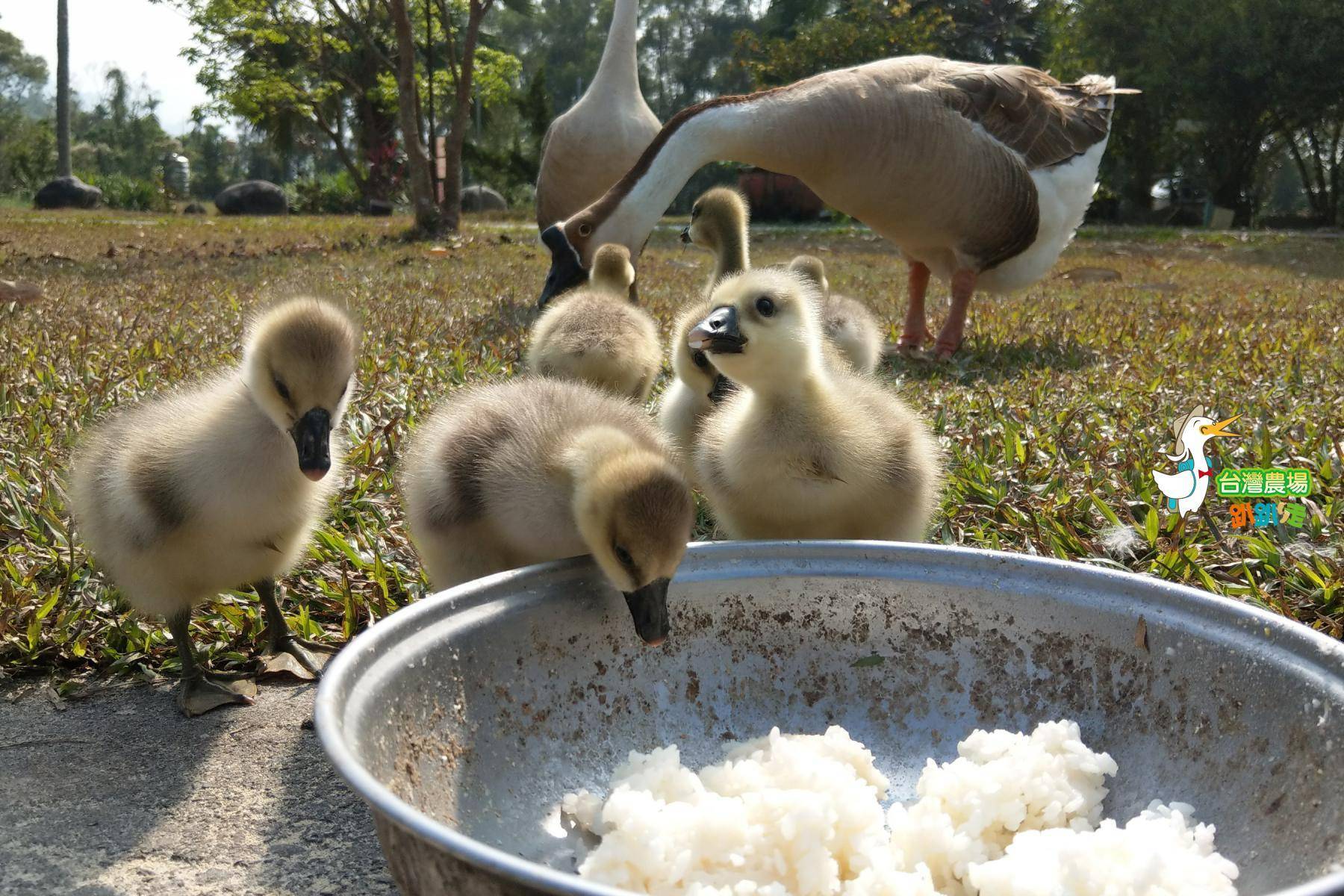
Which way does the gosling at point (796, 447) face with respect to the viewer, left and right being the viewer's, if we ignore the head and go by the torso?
facing the viewer and to the left of the viewer

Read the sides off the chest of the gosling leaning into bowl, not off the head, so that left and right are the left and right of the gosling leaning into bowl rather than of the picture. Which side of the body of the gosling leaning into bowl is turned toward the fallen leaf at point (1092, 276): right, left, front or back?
left

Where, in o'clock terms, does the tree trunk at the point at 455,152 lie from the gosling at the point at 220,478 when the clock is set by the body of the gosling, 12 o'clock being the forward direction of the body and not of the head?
The tree trunk is roughly at 8 o'clock from the gosling.

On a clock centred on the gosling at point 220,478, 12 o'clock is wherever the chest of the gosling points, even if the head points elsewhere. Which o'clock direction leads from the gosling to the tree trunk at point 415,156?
The tree trunk is roughly at 8 o'clock from the gosling.

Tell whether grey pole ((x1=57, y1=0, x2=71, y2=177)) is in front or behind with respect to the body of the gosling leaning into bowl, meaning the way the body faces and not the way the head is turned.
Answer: behind

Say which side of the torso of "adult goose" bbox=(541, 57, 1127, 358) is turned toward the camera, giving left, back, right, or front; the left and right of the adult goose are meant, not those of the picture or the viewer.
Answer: left

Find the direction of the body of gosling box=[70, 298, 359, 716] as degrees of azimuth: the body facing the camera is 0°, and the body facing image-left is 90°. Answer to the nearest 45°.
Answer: approximately 315°

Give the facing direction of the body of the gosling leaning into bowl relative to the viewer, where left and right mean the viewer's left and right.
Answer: facing the viewer and to the right of the viewer

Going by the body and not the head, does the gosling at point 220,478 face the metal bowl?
yes

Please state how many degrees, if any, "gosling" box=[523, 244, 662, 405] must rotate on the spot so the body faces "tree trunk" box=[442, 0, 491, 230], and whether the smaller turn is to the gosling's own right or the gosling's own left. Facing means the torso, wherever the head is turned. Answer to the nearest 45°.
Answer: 0° — it already faces it

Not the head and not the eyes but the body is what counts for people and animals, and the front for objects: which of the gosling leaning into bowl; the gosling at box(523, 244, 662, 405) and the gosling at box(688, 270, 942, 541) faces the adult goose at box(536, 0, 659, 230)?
the gosling at box(523, 244, 662, 405)

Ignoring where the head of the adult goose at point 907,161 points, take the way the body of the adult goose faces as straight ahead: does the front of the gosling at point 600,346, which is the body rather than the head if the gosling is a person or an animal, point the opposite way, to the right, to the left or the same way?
to the right

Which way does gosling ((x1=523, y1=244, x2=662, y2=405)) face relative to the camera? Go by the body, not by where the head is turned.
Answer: away from the camera

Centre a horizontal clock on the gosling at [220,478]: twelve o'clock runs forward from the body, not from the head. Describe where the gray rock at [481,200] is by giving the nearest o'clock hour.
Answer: The gray rock is roughly at 8 o'clock from the gosling.

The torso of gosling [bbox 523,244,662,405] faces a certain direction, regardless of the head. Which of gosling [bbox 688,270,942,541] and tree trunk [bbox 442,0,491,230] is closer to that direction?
the tree trunk

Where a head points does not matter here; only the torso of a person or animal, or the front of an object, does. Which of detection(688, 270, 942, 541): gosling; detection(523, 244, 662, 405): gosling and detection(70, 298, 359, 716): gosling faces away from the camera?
detection(523, 244, 662, 405): gosling

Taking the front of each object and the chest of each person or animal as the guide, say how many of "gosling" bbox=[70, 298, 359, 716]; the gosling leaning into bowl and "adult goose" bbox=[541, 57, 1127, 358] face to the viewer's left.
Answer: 1
